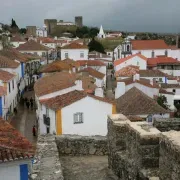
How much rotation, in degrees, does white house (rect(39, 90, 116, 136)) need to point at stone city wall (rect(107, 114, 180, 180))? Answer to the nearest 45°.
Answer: approximately 90° to its left

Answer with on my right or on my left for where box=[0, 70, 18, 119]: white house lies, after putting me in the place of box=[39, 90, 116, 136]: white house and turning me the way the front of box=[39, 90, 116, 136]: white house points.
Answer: on my right

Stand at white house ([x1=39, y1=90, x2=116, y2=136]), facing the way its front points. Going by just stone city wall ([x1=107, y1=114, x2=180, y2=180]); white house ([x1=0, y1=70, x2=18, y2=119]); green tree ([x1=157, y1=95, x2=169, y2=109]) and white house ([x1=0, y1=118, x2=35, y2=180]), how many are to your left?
2
